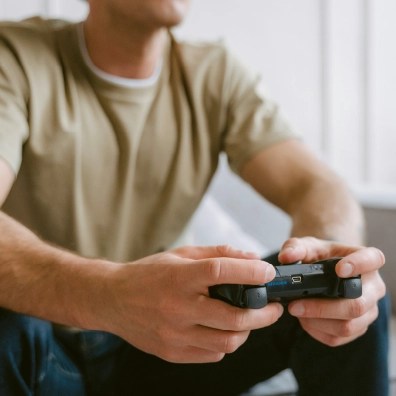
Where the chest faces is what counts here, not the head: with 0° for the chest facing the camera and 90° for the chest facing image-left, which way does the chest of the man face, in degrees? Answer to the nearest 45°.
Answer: approximately 315°
